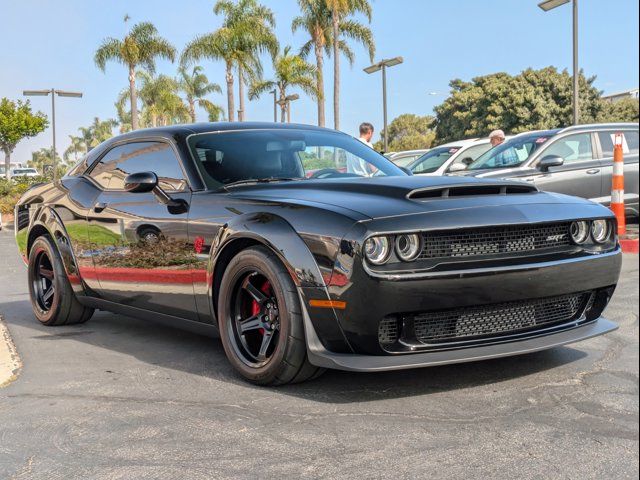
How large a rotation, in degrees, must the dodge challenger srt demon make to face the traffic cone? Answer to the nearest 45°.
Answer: approximately 90° to its left

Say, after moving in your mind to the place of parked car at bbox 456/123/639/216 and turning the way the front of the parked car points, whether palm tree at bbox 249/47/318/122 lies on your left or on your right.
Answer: on your right

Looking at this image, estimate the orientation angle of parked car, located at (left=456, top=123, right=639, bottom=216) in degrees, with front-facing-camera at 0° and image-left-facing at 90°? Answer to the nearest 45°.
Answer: approximately 45°

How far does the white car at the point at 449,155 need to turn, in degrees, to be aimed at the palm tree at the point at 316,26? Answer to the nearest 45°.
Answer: approximately 135° to its right

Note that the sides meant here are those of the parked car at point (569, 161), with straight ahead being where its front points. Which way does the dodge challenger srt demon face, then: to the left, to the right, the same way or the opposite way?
to the left

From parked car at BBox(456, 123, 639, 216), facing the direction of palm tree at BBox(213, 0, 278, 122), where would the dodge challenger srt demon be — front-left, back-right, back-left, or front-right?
back-left

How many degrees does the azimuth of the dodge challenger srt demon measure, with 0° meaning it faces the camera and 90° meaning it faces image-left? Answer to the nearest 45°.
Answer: approximately 315°
